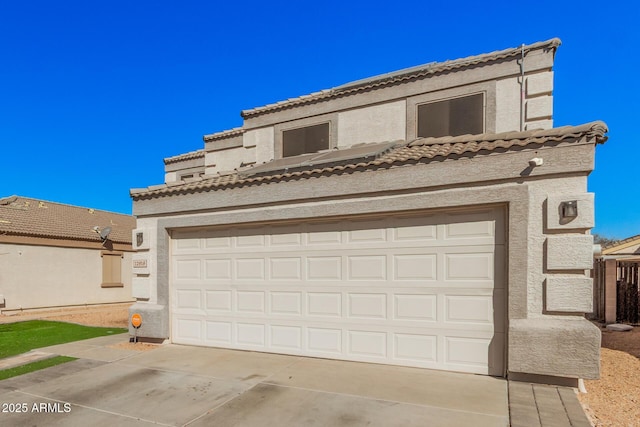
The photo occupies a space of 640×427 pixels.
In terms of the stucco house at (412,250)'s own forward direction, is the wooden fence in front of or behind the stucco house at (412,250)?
behind

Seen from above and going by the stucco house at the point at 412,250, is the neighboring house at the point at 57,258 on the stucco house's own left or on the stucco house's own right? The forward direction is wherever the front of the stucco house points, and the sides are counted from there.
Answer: on the stucco house's own right

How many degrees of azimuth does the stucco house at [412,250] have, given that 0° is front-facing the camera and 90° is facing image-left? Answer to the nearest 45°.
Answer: approximately 45°

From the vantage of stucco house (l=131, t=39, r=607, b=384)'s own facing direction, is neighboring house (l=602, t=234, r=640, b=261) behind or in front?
behind
